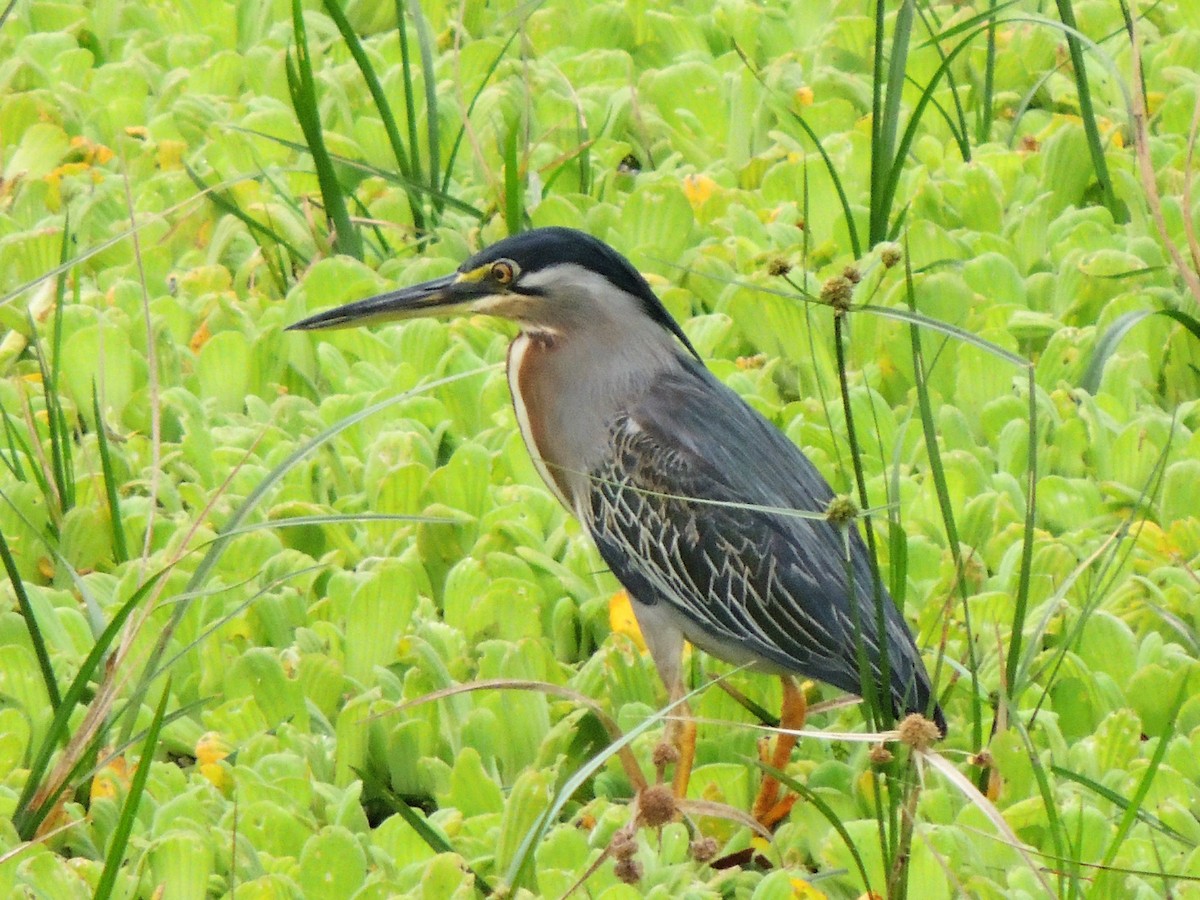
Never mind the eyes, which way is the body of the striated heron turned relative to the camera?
to the viewer's left

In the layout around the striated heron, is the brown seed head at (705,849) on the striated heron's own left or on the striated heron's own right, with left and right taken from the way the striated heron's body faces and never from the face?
on the striated heron's own left

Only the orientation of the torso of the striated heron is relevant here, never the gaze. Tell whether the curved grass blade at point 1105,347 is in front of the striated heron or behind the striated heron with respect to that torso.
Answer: behind

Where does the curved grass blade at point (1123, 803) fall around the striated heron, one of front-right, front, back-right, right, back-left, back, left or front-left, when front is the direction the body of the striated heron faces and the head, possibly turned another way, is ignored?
back-left

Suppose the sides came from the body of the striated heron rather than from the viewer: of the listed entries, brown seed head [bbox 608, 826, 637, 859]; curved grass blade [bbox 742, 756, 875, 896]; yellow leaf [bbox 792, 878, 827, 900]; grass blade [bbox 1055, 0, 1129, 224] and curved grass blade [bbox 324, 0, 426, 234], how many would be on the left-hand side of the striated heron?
3

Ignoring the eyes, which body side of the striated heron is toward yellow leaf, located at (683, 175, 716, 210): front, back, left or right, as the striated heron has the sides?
right

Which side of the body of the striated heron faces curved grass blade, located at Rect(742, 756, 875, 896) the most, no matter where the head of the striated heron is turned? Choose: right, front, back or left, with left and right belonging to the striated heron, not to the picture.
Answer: left

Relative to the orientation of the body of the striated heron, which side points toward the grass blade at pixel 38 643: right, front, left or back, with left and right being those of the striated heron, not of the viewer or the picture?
front

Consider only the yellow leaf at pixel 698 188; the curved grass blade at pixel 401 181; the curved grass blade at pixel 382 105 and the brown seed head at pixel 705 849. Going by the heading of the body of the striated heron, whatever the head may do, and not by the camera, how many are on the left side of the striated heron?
1

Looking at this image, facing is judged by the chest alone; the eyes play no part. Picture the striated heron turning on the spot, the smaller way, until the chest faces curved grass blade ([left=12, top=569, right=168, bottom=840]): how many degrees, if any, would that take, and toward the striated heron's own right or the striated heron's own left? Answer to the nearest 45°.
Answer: approximately 45° to the striated heron's own left

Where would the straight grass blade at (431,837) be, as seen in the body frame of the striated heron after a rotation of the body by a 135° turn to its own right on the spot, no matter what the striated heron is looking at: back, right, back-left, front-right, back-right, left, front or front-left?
back

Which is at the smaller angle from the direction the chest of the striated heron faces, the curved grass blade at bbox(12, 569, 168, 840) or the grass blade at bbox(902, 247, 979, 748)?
the curved grass blade

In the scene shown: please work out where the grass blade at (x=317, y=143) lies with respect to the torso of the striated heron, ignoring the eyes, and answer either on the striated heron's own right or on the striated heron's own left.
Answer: on the striated heron's own right
